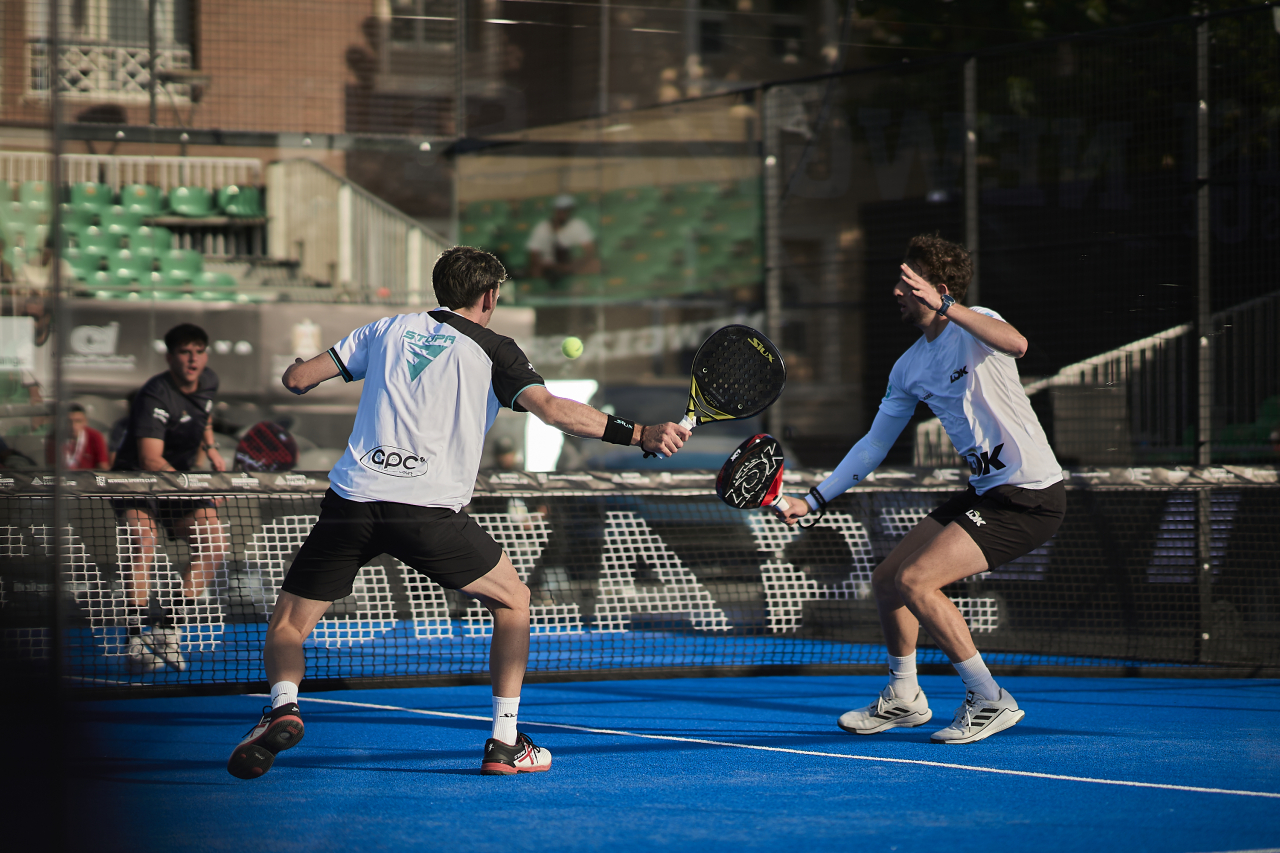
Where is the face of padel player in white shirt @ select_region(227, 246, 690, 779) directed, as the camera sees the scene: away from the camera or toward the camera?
away from the camera

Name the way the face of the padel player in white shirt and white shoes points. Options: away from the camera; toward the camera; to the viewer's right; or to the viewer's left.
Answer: to the viewer's left

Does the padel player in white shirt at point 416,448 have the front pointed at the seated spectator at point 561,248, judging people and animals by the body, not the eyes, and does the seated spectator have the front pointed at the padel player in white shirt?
yes

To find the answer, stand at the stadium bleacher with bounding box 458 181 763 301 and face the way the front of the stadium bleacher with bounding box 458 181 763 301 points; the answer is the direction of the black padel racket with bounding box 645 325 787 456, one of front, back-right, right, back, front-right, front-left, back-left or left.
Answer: front

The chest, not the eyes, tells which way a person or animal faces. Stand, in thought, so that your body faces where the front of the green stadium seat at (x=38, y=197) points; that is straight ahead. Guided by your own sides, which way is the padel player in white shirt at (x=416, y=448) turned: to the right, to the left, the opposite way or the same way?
the opposite way

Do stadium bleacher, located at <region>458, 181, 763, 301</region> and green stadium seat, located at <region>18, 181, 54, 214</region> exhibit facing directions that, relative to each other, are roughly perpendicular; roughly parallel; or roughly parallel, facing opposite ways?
roughly parallel

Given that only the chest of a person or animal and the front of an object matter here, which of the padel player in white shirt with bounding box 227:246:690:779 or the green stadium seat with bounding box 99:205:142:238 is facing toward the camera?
the green stadium seat

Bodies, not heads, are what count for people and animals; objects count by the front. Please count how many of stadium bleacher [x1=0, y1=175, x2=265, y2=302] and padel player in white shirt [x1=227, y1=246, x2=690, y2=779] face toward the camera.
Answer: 1

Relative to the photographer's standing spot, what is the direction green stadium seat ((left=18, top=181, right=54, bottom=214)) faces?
facing the viewer

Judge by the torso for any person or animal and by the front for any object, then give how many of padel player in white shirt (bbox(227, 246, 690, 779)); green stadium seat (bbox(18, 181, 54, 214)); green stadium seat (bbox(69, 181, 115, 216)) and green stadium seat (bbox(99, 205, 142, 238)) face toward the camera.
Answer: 3

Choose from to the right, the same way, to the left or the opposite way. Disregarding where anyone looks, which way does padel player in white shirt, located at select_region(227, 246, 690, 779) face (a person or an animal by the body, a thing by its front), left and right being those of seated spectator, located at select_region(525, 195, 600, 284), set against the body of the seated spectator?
the opposite way

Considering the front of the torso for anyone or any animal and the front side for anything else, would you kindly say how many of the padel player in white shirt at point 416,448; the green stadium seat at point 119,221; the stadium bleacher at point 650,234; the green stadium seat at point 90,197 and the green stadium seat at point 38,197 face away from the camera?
1

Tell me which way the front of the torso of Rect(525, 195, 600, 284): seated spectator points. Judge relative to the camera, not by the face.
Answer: toward the camera
